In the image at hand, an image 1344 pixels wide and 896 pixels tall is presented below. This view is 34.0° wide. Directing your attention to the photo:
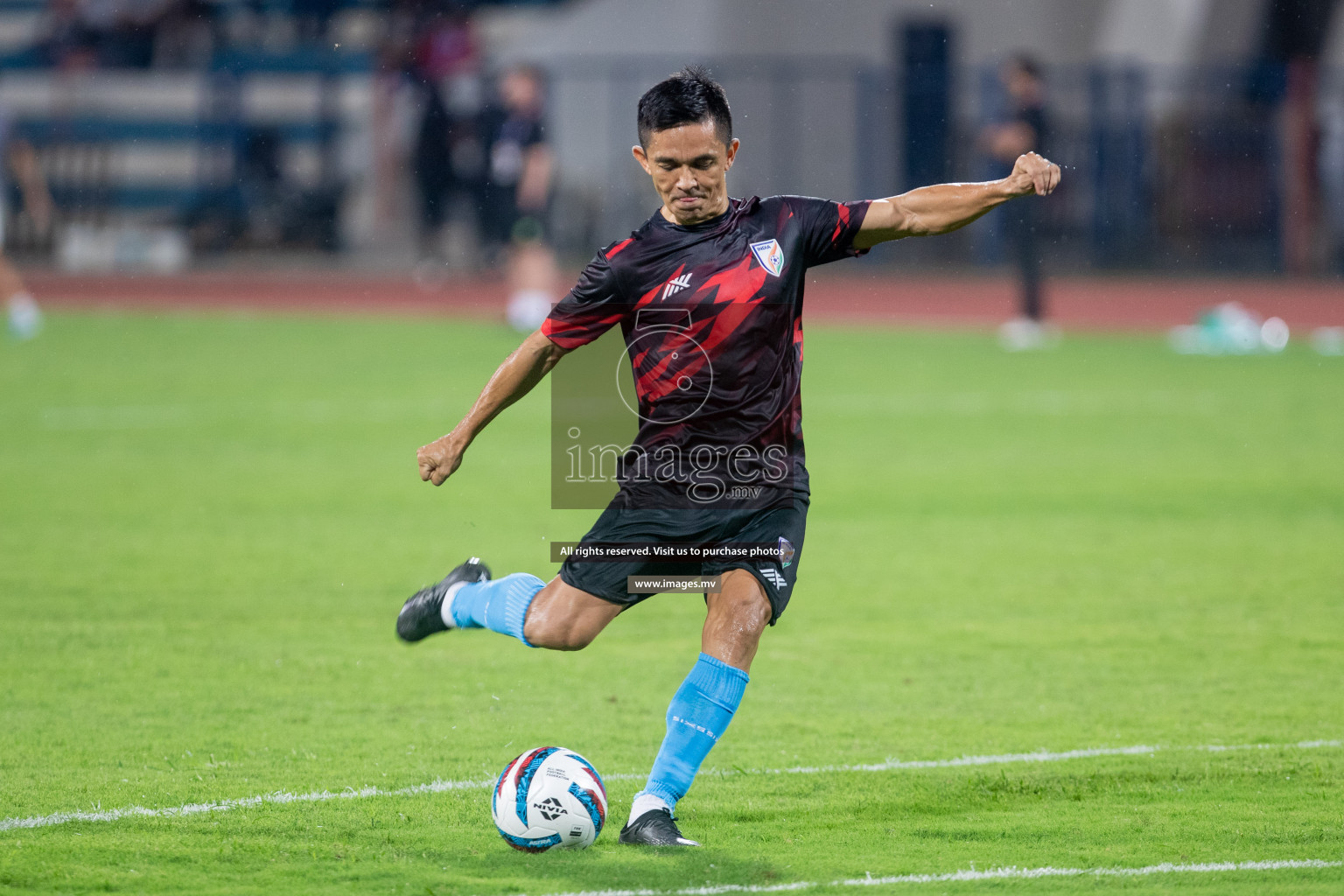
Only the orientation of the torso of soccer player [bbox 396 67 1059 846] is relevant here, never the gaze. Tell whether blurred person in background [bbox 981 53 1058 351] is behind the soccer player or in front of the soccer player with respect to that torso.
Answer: behind

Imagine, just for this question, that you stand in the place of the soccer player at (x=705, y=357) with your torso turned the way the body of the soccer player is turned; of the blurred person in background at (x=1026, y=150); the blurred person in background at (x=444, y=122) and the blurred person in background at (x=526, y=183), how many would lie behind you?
3

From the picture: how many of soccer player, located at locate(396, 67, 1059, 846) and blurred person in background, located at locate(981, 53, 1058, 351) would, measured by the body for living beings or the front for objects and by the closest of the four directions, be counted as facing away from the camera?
0

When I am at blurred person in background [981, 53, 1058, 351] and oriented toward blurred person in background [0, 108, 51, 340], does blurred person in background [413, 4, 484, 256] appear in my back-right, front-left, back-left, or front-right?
front-right

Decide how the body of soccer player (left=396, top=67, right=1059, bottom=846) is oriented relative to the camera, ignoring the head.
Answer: toward the camera

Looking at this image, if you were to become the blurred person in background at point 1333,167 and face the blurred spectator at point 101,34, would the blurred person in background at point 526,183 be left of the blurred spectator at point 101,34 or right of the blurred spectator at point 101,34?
left

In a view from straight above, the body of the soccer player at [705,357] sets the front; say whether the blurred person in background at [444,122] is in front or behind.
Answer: behind

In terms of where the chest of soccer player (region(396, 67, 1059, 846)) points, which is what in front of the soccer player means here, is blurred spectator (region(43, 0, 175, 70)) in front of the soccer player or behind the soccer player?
behind
